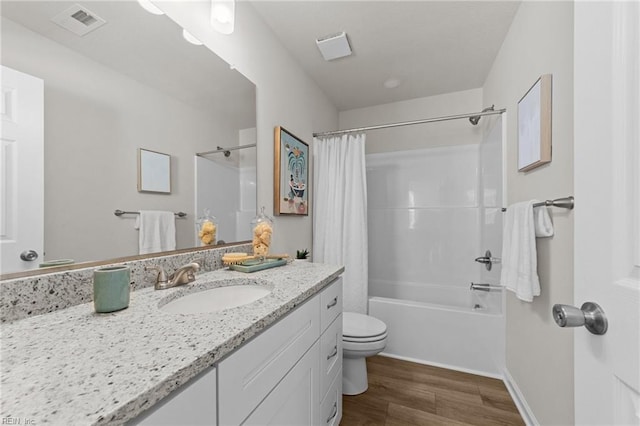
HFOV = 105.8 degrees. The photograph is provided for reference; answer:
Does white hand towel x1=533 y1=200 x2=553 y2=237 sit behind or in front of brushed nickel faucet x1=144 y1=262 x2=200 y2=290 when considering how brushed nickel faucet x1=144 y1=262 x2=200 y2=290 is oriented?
in front

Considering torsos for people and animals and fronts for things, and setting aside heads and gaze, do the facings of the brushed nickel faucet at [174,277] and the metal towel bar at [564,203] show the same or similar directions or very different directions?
very different directions

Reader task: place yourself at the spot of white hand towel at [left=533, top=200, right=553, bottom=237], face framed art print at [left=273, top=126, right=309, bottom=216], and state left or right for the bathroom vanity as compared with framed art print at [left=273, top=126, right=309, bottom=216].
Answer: left

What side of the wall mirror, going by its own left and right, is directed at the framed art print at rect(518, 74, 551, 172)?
front

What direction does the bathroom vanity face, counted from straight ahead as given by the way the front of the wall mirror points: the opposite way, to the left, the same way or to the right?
the same way

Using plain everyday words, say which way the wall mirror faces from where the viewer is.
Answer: facing the viewer and to the right of the viewer

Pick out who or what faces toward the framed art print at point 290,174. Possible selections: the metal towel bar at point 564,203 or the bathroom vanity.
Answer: the metal towel bar

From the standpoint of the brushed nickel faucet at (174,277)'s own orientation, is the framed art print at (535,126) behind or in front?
in front

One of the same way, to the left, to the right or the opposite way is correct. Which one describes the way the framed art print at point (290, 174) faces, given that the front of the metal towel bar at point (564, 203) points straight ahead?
the opposite way

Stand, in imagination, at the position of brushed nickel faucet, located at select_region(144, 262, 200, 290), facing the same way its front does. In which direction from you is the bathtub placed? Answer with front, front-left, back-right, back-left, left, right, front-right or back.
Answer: front-left

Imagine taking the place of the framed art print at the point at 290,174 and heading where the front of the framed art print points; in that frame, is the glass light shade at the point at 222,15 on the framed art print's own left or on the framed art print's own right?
on the framed art print's own right

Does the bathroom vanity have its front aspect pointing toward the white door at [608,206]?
yes

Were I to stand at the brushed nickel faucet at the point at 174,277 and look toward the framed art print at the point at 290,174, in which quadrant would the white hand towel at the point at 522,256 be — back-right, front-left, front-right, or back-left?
front-right

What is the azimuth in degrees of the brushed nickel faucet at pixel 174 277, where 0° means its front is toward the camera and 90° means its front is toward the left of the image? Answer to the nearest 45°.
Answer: approximately 315°

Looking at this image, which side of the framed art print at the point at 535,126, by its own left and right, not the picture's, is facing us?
left
